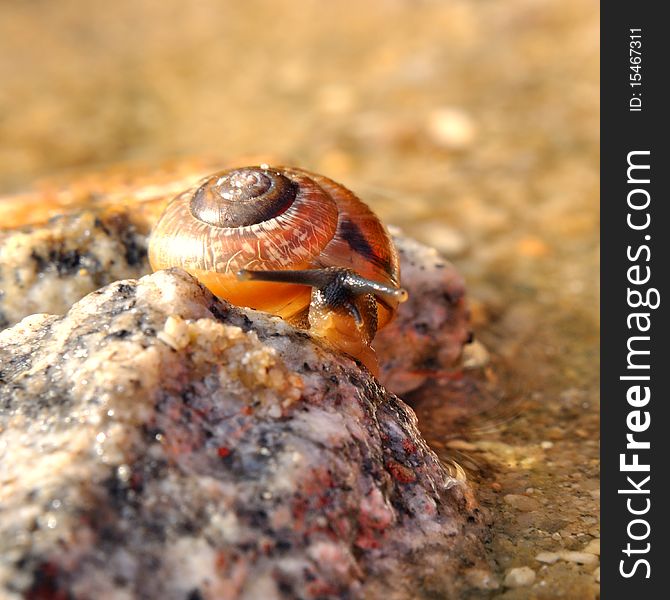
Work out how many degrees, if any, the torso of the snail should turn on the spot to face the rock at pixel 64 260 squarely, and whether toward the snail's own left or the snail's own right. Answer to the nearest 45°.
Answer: approximately 135° to the snail's own right

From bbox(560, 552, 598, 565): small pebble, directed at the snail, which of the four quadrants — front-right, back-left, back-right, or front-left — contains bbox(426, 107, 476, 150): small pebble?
front-right

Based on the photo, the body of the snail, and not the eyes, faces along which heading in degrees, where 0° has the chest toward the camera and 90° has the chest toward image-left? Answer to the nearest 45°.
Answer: approximately 0°

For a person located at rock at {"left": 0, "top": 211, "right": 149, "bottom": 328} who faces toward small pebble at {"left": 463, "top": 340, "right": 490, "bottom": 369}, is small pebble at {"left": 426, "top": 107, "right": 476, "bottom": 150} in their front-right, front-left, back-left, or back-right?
front-left

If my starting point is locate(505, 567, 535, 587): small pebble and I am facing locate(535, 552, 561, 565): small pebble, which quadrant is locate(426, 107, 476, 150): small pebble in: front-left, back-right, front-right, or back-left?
front-left

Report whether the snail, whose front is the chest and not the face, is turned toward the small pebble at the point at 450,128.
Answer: no

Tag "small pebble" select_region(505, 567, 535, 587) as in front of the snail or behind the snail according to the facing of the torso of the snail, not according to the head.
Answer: in front
